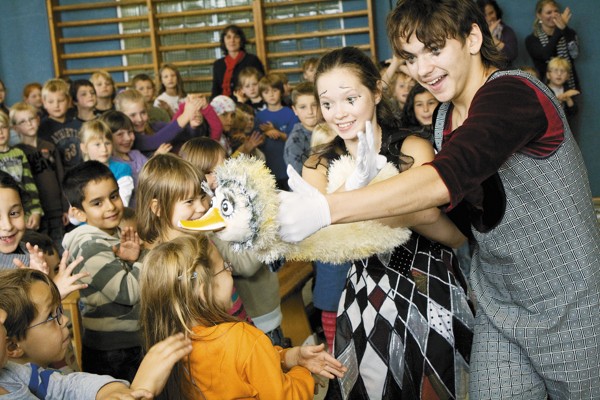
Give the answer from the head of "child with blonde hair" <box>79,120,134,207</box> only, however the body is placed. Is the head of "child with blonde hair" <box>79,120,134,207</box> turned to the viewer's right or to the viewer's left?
to the viewer's right

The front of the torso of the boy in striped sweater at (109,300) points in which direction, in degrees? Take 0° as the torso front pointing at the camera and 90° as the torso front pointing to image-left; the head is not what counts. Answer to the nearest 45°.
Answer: approximately 315°

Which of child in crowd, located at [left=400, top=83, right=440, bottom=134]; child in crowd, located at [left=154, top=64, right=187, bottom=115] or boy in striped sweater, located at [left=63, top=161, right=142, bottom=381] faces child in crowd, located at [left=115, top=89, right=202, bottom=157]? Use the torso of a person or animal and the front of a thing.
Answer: child in crowd, located at [left=154, top=64, right=187, bottom=115]

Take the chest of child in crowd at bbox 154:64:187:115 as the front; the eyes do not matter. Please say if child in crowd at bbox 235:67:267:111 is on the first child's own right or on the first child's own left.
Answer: on the first child's own left

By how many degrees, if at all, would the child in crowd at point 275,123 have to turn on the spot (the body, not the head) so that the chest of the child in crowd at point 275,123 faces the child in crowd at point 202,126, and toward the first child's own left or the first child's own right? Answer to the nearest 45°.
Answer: approximately 45° to the first child's own right

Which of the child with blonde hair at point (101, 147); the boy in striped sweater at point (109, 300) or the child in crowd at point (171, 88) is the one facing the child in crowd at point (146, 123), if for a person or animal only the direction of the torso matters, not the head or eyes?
the child in crowd at point (171, 88)

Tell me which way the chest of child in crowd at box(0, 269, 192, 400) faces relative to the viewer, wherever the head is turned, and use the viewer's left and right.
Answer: facing to the right of the viewer

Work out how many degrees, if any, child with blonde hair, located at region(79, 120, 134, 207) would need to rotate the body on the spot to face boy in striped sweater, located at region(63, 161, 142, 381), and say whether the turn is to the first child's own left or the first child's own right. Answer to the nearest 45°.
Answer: approximately 45° to the first child's own right
